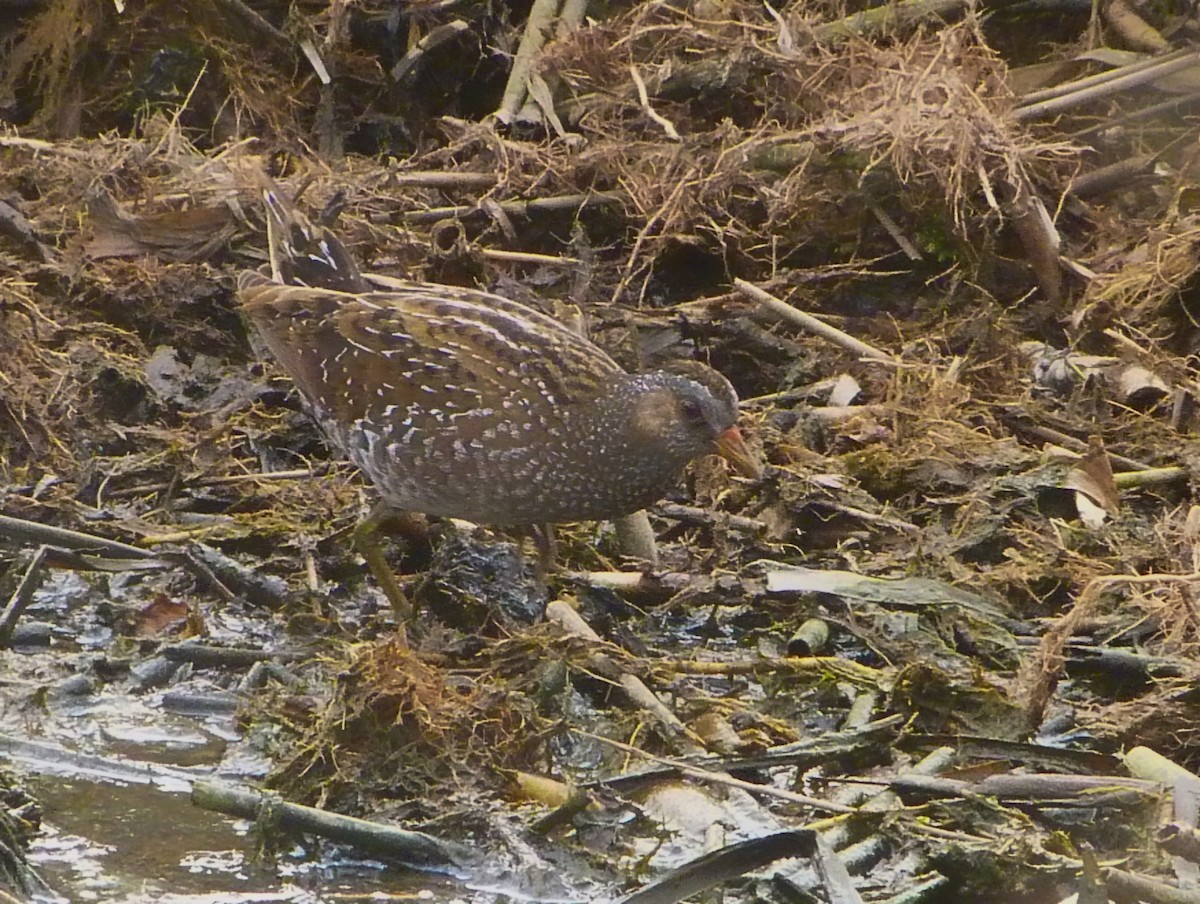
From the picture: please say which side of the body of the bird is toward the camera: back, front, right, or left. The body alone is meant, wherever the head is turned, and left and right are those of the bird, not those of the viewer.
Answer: right
